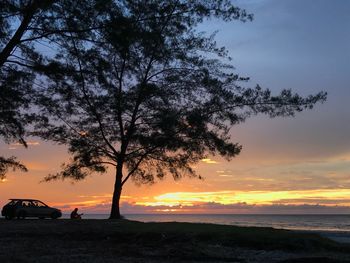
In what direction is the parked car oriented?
to the viewer's right
